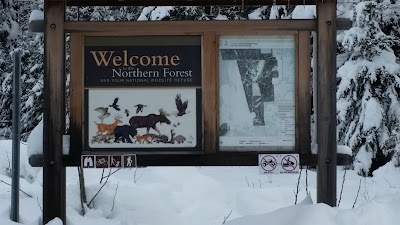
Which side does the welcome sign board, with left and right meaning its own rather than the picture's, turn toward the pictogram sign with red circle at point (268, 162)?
left

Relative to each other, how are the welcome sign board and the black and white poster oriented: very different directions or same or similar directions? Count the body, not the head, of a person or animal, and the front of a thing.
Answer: same or similar directions

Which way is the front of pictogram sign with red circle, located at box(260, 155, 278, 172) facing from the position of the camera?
facing the viewer

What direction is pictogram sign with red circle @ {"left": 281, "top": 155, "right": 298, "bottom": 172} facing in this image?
toward the camera

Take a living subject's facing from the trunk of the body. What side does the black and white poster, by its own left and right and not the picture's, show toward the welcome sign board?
right

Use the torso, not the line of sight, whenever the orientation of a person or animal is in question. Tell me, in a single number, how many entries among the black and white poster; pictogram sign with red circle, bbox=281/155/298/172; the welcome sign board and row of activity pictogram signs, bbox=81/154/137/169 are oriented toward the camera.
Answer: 4

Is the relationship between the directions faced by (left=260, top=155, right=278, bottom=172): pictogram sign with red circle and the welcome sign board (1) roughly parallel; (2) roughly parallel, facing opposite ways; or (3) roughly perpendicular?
roughly parallel

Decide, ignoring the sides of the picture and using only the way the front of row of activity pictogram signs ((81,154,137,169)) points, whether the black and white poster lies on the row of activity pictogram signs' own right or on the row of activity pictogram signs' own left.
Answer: on the row of activity pictogram signs' own left

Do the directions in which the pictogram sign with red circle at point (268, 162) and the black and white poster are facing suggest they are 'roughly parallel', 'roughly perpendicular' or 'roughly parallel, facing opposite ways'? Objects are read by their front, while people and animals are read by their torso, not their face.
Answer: roughly parallel

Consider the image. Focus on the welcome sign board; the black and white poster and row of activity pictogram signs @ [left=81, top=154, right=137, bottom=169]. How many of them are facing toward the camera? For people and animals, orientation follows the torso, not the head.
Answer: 3

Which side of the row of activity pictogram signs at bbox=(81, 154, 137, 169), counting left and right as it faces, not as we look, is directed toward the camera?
front

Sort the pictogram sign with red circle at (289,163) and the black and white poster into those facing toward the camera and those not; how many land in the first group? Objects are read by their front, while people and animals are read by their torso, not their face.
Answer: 2

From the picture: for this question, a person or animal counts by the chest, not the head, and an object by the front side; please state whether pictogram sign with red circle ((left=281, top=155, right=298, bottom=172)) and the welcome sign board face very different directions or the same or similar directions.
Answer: same or similar directions

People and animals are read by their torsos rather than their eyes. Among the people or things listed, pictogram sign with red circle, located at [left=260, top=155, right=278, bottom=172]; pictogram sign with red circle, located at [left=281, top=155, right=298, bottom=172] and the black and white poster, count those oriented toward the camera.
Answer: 3
